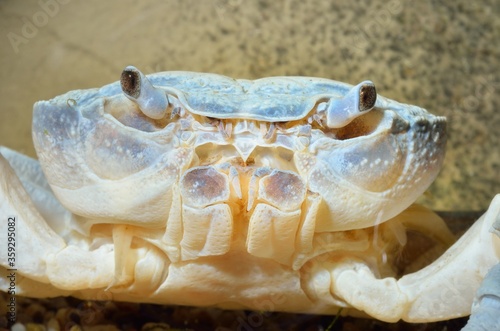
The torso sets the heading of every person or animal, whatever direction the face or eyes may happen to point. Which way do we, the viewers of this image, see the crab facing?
facing the viewer
